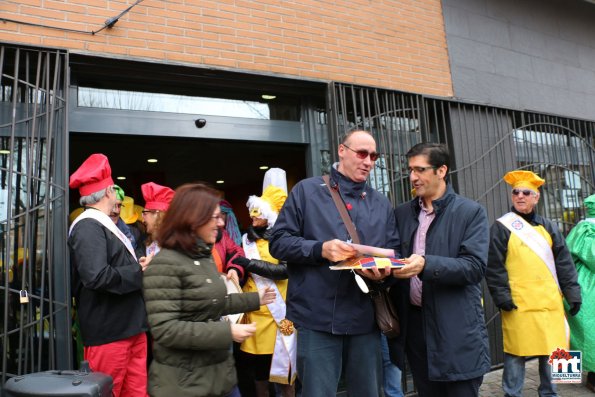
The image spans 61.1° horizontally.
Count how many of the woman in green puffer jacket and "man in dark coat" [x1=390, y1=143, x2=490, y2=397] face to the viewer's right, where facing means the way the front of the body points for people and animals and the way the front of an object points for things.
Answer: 1

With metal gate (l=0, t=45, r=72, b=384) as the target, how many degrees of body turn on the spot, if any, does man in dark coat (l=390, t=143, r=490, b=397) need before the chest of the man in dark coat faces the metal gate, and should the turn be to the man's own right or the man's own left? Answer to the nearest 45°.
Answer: approximately 45° to the man's own right

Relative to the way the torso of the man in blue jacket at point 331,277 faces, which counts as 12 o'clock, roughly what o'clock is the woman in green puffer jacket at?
The woman in green puffer jacket is roughly at 3 o'clock from the man in blue jacket.

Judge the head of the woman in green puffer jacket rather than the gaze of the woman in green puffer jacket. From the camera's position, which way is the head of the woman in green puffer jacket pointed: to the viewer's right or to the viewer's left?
to the viewer's right

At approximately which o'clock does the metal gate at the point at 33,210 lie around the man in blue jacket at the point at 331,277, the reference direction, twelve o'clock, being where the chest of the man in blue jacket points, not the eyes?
The metal gate is roughly at 5 o'clock from the man in blue jacket.

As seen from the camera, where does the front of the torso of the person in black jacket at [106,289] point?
to the viewer's right

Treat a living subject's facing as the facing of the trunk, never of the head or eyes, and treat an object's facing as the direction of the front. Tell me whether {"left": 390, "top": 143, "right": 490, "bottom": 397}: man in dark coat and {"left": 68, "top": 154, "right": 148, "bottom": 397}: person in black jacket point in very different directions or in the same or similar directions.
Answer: very different directions

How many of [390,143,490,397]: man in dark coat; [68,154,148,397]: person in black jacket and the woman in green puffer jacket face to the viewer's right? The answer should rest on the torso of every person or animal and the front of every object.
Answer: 2

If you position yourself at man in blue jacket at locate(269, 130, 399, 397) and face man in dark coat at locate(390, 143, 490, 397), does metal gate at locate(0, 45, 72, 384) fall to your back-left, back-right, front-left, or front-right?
back-left

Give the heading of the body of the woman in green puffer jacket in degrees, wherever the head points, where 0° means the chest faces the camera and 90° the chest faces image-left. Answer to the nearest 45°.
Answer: approximately 270°

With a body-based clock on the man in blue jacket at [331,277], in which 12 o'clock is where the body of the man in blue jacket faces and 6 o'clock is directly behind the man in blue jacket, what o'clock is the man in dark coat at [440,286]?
The man in dark coat is roughly at 10 o'clock from the man in blue jacket.

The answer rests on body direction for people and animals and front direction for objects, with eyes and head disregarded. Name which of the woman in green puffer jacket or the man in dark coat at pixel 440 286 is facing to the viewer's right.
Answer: the woman in green puffer jacket
